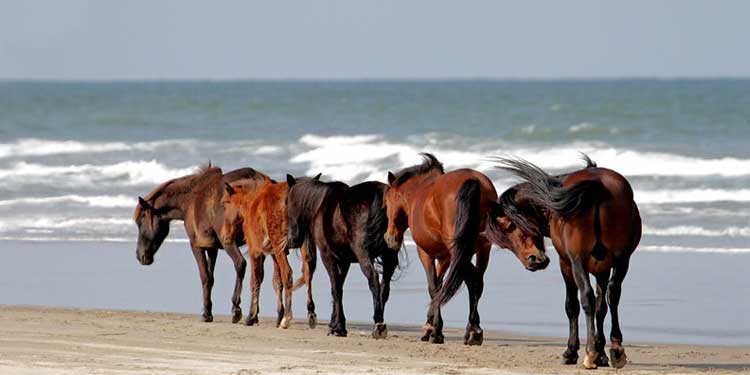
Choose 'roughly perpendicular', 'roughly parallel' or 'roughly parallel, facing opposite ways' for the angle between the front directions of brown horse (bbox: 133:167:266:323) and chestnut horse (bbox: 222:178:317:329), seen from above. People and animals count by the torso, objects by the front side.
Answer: roughly parallel

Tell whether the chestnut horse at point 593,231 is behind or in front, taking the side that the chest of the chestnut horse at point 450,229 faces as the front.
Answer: behind

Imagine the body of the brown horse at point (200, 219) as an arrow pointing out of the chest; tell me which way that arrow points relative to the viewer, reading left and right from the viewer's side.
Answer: facing the viewer and to the left of the viewer

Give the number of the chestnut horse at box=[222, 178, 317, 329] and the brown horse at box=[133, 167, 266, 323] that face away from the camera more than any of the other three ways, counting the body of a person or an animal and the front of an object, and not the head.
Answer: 0

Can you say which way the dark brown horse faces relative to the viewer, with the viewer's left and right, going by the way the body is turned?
facing away from the viewer and to the left of the viewer

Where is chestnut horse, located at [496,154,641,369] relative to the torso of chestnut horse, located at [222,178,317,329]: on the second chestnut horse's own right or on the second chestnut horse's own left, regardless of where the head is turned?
on the second chestnut horse's own left

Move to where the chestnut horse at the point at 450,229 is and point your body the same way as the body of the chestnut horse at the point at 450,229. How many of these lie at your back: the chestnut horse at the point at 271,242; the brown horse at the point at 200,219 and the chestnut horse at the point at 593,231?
1

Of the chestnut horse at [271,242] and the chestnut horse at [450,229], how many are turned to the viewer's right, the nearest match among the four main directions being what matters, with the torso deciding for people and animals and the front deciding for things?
0

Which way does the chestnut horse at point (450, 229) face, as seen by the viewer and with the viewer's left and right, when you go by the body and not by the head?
facing away from the viewer and to the left of the viewer

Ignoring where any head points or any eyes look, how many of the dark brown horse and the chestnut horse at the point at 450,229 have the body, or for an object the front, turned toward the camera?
0

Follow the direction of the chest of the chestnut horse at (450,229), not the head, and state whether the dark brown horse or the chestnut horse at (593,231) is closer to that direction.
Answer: the dark brown horse
